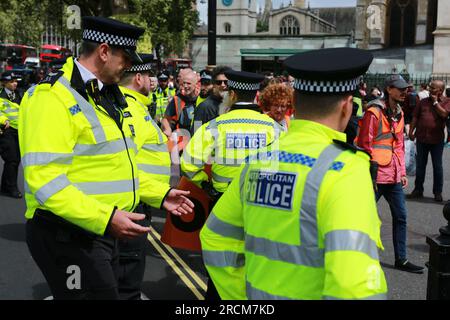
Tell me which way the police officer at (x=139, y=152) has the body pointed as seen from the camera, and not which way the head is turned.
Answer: to the viewer's right

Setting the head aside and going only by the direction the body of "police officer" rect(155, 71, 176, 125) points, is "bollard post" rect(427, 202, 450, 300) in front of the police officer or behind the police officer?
in front

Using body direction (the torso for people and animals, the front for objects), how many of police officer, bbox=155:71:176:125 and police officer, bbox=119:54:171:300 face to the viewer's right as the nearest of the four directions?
1

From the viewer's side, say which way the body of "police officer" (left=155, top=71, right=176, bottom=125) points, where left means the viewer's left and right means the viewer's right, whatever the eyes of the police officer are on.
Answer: facing the viewer

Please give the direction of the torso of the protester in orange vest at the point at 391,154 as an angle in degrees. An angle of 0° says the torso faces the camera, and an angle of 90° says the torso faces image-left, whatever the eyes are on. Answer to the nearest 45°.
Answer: approximately 315°

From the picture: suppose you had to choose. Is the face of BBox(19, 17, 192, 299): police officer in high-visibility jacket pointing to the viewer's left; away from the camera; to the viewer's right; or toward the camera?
to the viewer's right

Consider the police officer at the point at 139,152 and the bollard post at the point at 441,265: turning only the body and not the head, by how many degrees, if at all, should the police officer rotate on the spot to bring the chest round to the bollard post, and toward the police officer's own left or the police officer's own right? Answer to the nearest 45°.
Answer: approximately 45° to the police officer's own right

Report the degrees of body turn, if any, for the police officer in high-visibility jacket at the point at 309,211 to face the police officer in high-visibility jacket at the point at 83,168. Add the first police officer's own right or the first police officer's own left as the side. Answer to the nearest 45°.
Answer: approximately 90° to the first police officer's own left

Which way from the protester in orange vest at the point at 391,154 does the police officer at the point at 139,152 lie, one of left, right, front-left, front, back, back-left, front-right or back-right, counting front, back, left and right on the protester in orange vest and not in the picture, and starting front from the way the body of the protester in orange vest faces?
right

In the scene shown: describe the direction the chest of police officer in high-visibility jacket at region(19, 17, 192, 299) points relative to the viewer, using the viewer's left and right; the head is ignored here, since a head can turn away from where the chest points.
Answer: facing the viewer and to the right of the viewer
